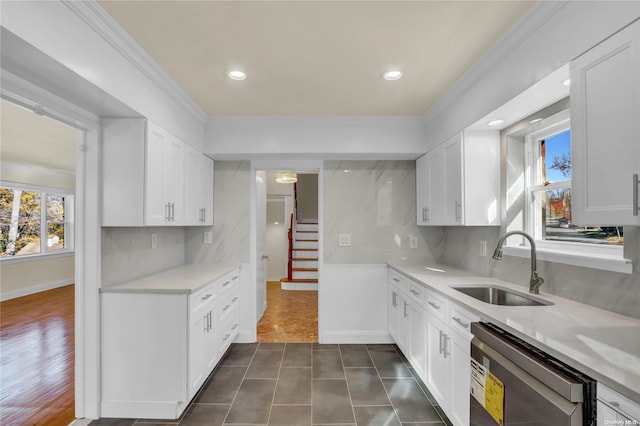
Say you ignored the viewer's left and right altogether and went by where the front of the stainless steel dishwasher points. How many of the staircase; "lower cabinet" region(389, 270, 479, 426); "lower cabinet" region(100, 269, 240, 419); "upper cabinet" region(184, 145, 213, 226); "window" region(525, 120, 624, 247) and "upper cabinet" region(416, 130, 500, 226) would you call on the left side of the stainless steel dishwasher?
0

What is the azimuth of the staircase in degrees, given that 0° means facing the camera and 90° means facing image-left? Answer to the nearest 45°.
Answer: approximately 0°

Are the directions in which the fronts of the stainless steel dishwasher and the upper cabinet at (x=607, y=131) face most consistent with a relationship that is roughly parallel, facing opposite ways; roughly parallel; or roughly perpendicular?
roughly parallel

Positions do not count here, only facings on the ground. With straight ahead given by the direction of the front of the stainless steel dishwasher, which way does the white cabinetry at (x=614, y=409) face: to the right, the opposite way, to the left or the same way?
the same way

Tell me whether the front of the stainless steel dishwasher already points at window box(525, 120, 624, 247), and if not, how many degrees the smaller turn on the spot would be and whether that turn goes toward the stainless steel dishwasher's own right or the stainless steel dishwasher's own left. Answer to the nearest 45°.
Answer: approximately 135° to the stainless steel dishwasher's own right

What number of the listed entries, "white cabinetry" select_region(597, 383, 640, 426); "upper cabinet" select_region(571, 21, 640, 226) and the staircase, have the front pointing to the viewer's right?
0

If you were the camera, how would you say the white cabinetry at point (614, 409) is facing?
facing the viewer and to the left of the viewer

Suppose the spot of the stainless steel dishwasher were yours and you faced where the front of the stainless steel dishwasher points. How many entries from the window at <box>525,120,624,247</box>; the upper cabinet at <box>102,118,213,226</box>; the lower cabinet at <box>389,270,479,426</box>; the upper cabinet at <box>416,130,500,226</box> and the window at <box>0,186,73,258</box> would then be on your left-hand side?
0

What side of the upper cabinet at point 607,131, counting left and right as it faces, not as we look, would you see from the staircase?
right

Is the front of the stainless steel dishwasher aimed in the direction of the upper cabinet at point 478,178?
no

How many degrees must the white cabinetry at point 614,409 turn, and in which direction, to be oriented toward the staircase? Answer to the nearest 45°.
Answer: approximately 90° to its right

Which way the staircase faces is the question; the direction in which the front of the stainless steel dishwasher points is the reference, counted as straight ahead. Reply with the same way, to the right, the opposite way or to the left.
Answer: to the left

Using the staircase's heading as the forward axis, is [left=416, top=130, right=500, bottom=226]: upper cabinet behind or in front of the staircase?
in front
